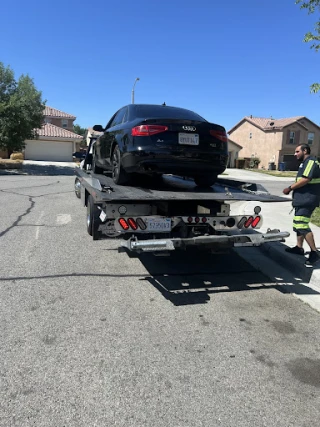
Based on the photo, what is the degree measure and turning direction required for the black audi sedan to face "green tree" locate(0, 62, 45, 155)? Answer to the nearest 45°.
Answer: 0° — it already faces it

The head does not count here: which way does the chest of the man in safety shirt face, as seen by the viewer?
to the viewer's left

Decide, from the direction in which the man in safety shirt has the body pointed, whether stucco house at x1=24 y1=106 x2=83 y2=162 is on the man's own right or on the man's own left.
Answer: on the man's own right

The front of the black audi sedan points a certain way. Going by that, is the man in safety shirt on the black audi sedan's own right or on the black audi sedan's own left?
on the black audi sedan's own right

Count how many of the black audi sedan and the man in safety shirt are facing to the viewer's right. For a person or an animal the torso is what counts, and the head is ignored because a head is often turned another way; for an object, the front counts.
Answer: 0

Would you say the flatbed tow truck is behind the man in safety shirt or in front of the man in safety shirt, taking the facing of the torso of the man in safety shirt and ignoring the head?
in front

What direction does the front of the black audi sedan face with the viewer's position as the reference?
facing away from the viewer and to the left of the viewer

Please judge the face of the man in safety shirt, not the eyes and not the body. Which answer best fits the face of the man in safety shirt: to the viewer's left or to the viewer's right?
to the viewer's left

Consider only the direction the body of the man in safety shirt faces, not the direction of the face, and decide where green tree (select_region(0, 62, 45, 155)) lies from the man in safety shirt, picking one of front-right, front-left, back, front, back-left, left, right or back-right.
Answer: front-right
